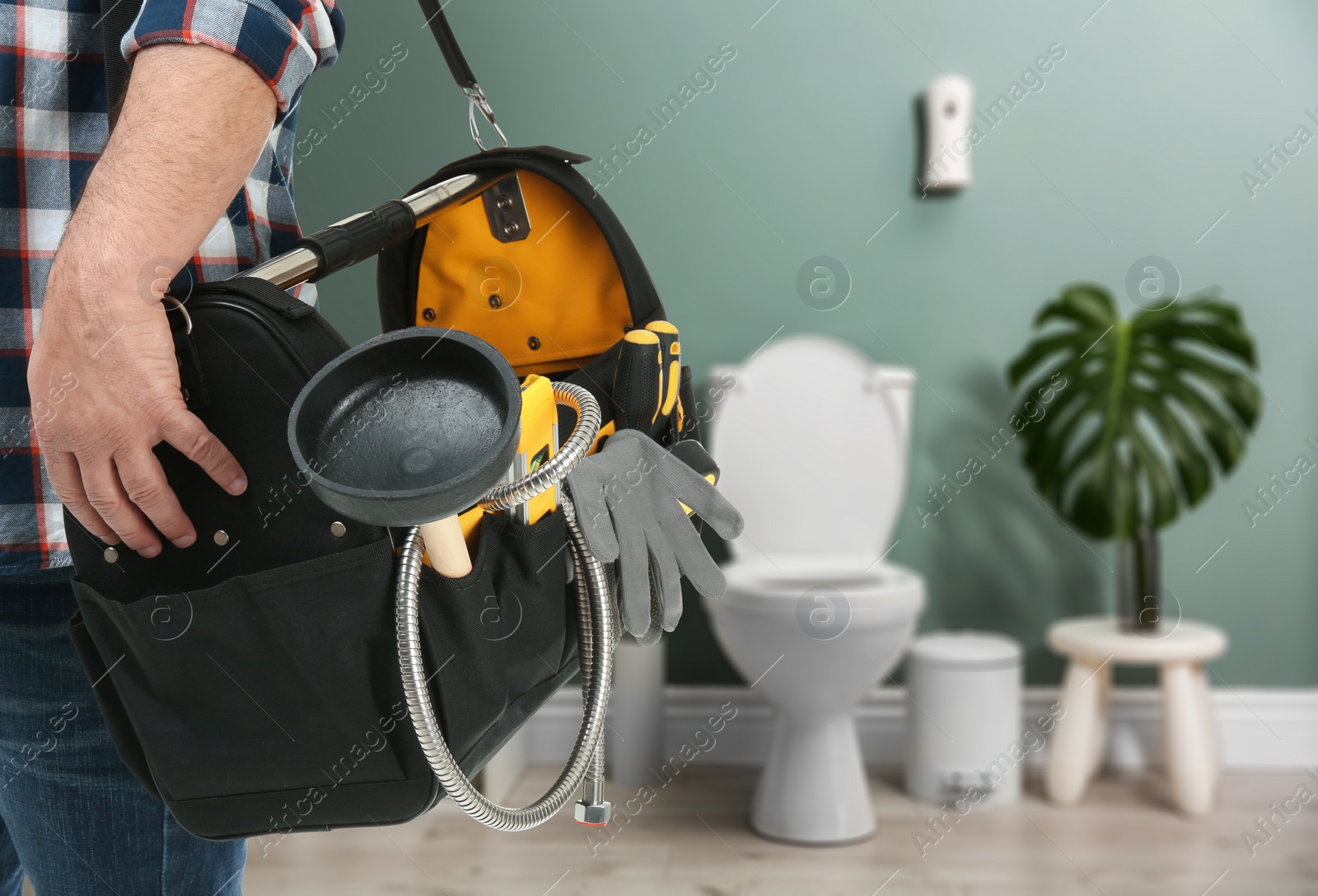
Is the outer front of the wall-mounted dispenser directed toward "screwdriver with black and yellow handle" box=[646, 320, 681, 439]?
yes

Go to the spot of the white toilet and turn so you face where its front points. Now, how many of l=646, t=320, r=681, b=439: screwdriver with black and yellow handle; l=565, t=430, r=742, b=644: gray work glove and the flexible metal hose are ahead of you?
3

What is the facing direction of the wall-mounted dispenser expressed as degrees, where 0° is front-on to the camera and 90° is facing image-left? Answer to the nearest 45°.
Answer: approximately 0°

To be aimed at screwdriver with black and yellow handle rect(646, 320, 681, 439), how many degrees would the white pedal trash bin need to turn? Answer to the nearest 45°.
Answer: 0° — it already faces it
